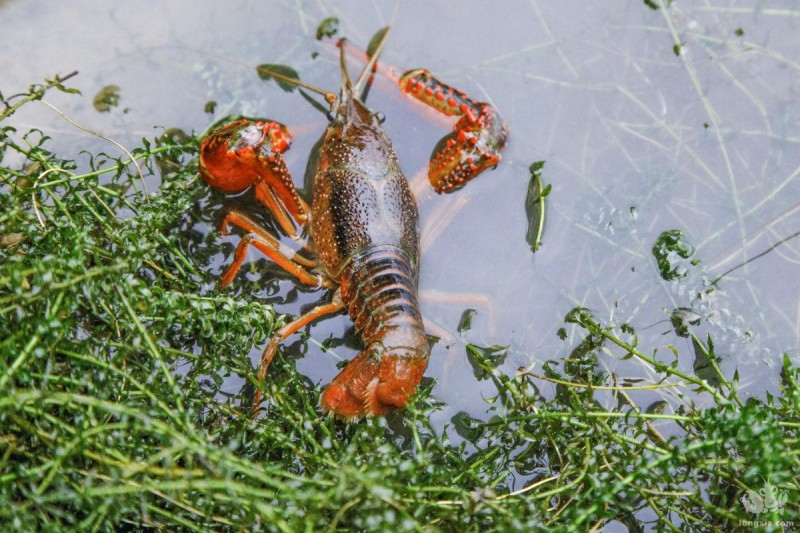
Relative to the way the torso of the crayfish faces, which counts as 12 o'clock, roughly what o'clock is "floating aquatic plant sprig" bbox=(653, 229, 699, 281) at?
The floating aquatic plant sprig is roughly at 3 o'clock from the crayfish.

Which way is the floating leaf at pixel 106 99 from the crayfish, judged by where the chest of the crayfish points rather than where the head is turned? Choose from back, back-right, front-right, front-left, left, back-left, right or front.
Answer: left

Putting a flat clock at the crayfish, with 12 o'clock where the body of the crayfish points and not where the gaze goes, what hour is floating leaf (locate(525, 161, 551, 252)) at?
The floating leaf is roughly at 3 o'clock from the crayfish.

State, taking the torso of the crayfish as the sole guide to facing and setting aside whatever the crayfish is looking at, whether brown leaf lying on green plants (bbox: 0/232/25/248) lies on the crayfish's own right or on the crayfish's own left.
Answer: on the crayfish's own left

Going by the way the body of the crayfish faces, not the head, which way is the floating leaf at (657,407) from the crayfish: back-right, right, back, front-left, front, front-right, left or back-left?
right

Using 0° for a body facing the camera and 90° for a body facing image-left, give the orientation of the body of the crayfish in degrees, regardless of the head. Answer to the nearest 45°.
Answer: approximately 180°

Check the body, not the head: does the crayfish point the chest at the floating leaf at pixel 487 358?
no

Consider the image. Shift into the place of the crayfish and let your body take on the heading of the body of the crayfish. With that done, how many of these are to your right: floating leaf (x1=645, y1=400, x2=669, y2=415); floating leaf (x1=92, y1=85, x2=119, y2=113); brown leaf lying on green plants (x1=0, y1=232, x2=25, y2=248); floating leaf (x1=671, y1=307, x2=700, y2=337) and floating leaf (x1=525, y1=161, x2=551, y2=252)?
3

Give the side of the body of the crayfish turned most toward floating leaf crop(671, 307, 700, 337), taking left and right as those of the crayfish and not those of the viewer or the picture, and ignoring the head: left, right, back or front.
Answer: right

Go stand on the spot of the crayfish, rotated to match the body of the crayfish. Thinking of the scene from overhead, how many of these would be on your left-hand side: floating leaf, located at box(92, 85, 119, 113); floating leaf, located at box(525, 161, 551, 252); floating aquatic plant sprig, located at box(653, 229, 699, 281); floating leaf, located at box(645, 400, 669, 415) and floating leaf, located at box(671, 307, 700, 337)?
1
